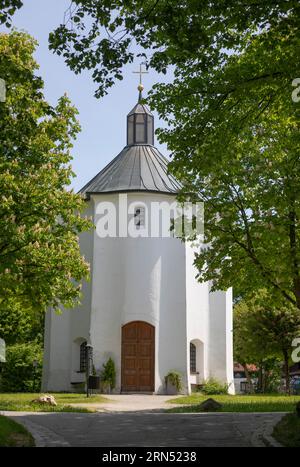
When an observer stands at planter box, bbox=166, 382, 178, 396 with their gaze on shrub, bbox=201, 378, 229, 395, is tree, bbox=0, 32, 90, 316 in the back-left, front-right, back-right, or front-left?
back-right

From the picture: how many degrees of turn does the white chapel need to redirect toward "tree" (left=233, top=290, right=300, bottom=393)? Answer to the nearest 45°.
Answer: approximately 90° to its left

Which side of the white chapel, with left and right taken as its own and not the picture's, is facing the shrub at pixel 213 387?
left

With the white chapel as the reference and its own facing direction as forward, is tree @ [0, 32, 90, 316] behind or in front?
in front

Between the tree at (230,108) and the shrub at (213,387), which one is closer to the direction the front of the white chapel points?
the tree

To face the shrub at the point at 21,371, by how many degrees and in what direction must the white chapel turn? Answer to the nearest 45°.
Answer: approximately 135° to its right

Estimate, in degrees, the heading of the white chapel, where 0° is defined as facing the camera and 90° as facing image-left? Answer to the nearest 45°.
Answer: approximately 0°
